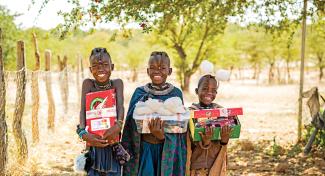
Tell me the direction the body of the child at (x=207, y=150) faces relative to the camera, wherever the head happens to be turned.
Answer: toward the camera

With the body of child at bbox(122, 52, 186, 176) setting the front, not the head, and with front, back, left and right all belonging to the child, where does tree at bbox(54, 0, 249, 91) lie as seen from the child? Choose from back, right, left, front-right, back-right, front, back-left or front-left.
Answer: back

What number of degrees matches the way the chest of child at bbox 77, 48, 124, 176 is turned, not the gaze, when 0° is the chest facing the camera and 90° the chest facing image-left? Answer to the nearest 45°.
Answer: approximately 0°

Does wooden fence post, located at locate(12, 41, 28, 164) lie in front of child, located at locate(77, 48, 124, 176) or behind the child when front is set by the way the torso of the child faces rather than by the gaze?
behind

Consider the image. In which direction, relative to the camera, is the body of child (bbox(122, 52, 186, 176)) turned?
toward the camera

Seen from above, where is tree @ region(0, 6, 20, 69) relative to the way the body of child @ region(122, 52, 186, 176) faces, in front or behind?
behind

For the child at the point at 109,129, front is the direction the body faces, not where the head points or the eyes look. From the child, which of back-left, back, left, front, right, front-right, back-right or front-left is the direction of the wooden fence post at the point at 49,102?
back
